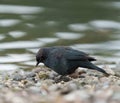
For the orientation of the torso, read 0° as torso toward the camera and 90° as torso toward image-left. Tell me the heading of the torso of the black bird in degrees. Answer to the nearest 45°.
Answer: approximately 90°
